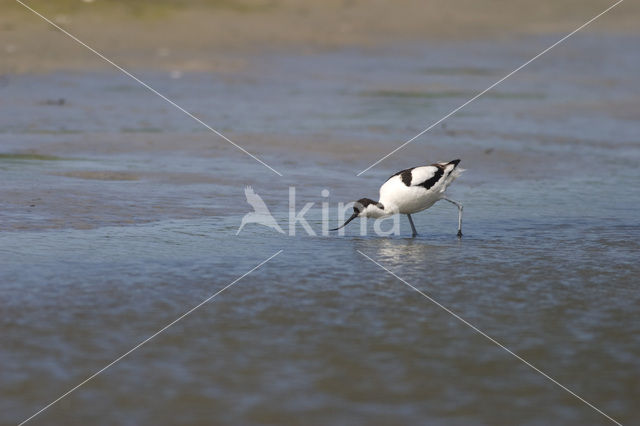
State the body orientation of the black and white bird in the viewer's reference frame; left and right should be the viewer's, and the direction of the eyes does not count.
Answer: facing to the left of the viewer
